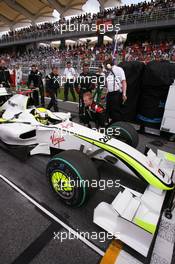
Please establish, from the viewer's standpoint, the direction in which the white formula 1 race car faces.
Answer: facing the viewer and to the right of the viewer

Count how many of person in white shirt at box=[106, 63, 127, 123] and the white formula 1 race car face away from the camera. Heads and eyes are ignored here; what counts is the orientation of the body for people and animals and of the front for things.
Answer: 0

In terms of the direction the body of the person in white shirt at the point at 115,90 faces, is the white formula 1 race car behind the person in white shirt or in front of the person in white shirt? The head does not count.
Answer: in front

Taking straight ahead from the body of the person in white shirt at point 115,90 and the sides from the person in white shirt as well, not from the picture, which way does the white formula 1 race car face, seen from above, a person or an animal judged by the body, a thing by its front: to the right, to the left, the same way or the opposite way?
to the left

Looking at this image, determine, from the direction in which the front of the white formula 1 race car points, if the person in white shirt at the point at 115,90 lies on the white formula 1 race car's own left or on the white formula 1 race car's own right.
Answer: on the white formula 1 race car's own left

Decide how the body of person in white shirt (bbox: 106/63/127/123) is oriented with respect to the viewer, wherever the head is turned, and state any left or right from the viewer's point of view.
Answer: facing the viewer and to the left of the viewer
